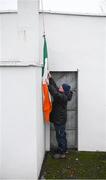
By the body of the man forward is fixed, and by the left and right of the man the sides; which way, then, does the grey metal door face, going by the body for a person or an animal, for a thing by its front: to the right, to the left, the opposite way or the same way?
to the left

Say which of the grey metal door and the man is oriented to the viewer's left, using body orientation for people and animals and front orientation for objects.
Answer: the man

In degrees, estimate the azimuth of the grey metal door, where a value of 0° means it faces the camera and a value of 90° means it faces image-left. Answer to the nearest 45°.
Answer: approximately 0°

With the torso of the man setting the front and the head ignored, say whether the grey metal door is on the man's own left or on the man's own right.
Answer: on the man's own right

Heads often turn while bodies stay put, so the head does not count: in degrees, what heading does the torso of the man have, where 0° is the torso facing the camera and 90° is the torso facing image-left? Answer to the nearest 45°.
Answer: approximately 90°

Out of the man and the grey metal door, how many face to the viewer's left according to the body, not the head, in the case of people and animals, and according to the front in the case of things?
1
